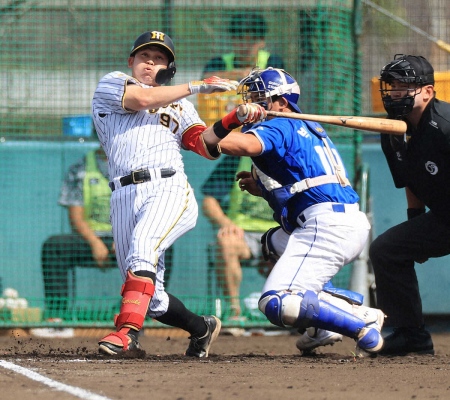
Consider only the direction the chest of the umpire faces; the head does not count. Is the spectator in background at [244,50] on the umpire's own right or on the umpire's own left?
on the umpire's own right

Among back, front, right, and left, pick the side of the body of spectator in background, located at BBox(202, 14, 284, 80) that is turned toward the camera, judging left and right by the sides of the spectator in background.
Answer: front

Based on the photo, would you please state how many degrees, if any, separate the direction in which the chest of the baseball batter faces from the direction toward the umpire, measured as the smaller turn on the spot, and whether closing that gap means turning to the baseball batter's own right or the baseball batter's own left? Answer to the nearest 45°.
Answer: approximately 90° to the baseball batter's own left

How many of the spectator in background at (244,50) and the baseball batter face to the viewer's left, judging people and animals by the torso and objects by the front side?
0

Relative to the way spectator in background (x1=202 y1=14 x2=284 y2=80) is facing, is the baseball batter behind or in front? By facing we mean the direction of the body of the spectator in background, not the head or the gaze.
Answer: in front

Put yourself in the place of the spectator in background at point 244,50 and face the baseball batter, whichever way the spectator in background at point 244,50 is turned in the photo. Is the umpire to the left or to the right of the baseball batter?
left

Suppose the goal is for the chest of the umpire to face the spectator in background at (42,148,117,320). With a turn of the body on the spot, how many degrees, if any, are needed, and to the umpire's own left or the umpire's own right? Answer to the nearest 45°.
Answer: approximately 45° to the umpire's own right

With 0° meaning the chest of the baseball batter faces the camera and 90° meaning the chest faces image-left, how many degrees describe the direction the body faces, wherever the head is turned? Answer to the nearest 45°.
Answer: approximately 0°

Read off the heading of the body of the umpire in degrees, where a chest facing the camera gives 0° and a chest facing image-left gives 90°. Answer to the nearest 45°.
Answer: approximately 90°
